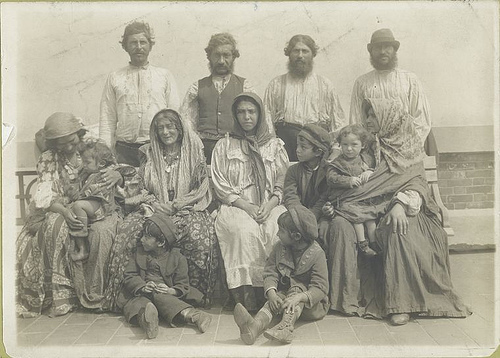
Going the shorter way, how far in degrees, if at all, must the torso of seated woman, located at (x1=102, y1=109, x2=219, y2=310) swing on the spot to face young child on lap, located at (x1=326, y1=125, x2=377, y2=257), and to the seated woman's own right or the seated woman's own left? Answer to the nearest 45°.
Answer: approximately 90° to the seated woman's own left

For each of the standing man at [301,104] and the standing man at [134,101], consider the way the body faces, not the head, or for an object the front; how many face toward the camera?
2

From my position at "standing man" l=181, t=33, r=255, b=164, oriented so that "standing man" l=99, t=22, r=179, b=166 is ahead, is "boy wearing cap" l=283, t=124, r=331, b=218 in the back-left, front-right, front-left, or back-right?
back-left

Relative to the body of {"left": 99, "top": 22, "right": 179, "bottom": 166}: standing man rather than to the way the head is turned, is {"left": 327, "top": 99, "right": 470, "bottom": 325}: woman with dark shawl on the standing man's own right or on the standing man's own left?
on the standing man's own left

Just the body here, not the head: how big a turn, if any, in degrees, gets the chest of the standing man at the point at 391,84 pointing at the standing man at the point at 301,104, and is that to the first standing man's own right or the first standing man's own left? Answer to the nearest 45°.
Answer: approximately 90° to the first standing man's own right

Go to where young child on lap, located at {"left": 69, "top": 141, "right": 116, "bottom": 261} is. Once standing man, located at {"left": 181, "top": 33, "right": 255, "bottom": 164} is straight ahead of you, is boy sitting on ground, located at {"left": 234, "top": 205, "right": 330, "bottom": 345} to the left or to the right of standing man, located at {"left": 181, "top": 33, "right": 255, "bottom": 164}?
right

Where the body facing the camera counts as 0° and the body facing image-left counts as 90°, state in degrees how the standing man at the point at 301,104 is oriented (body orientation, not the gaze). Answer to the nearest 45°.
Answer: approximately 0°

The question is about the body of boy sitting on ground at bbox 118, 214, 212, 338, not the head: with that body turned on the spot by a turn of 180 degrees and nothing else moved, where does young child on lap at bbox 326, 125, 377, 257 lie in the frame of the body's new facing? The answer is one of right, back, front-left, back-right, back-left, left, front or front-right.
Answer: right
